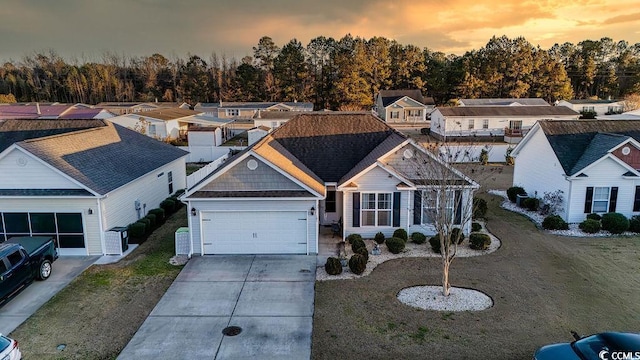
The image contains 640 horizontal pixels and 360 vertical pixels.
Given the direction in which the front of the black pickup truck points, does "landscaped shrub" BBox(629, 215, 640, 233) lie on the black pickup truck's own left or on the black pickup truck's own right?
on the black pickup truck's own left

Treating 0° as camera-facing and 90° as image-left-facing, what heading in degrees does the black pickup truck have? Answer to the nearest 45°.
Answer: approximately 45°

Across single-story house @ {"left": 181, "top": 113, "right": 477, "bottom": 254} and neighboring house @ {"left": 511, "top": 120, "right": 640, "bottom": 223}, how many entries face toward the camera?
2

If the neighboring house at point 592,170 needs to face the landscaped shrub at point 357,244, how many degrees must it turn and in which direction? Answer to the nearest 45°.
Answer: approximately 45° to its right

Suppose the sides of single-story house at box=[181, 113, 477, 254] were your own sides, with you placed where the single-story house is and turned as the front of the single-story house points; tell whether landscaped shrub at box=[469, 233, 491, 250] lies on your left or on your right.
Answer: on your left

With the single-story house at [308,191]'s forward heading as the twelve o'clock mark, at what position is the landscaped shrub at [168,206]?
The landscaped shrub is roughly at 4 o'clock from the single-story house.

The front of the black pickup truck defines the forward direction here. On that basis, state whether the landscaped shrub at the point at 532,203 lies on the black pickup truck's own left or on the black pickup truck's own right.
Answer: on the black pickup truck's own left

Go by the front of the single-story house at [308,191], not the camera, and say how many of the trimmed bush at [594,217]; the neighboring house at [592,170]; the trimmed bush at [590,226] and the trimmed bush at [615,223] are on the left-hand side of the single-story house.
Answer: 4

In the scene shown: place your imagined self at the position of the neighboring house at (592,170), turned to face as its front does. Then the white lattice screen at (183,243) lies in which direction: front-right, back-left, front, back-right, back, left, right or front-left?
front-right

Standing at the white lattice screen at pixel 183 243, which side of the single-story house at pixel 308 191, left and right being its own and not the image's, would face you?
right

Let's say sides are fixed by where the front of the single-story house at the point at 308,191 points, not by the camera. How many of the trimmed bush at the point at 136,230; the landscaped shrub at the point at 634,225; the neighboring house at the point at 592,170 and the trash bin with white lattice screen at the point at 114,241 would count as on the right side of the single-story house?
2

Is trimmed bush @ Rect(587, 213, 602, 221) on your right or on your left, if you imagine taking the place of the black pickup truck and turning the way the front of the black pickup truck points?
on your left

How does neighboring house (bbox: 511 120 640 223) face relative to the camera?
toward the camera
